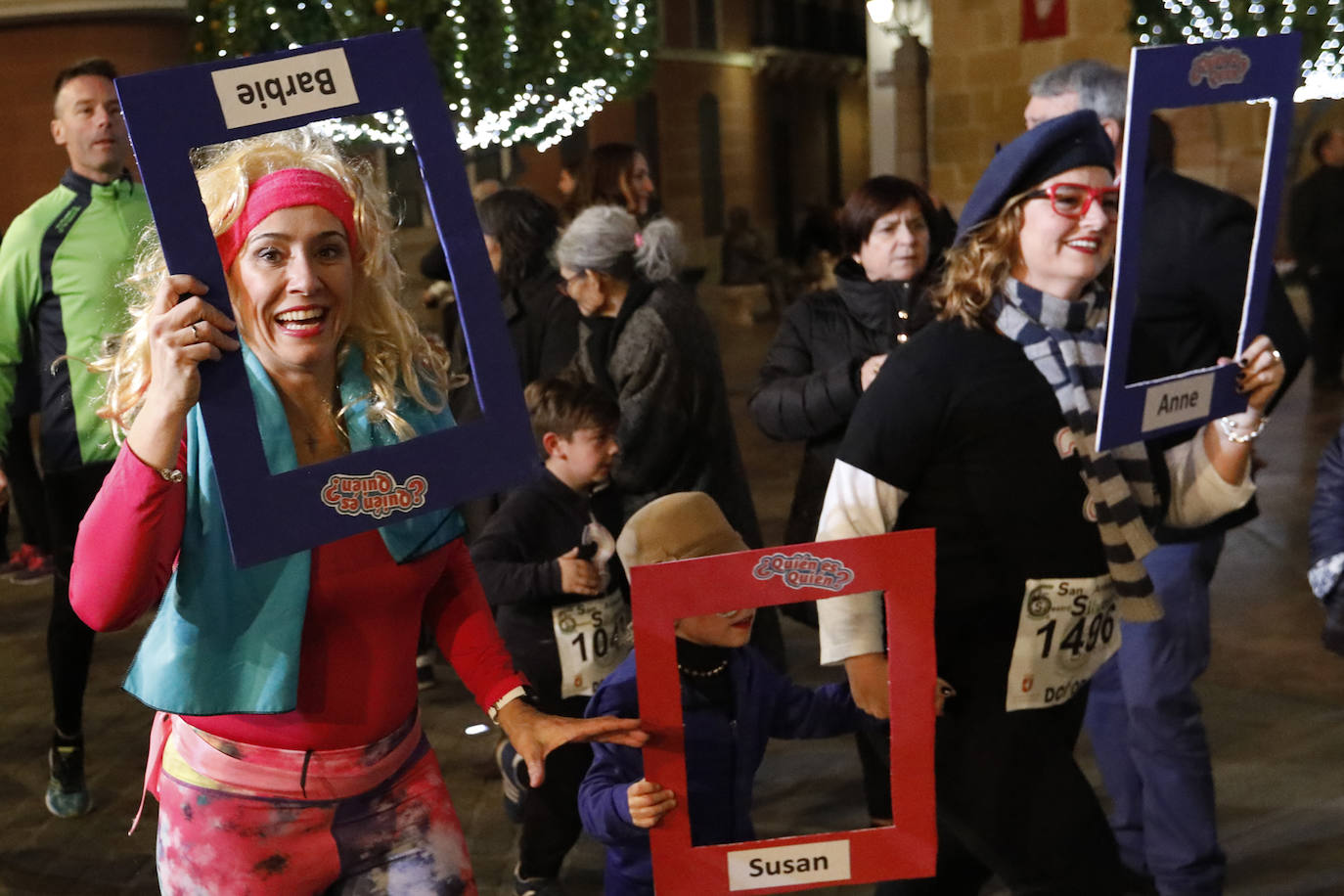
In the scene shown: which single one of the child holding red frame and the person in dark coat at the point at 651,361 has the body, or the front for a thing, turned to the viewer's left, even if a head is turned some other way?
the person in dark coat

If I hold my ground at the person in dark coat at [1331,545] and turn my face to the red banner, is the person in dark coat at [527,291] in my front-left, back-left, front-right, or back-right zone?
front-left

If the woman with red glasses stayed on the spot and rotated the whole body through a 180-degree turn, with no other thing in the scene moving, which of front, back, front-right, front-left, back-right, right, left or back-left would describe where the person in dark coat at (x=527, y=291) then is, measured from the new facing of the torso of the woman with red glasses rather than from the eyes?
front

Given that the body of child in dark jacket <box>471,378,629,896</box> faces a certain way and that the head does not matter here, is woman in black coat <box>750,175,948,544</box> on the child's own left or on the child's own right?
on the child's own left

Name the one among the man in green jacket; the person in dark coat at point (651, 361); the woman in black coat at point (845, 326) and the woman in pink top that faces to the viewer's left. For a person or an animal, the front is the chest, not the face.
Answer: the person in dark coat

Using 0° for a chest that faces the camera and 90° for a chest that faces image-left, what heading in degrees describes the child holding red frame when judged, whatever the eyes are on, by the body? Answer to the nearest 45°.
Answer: approximately 315°

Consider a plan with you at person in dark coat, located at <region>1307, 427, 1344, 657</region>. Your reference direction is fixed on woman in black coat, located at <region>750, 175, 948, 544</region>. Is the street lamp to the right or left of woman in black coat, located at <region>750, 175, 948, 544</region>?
right

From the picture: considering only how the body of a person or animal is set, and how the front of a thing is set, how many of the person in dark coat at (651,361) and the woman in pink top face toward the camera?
1

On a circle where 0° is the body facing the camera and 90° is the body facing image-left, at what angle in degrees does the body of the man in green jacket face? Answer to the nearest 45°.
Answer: approximately 315°

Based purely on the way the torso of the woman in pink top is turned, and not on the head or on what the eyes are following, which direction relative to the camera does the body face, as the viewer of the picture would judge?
toward the camera
